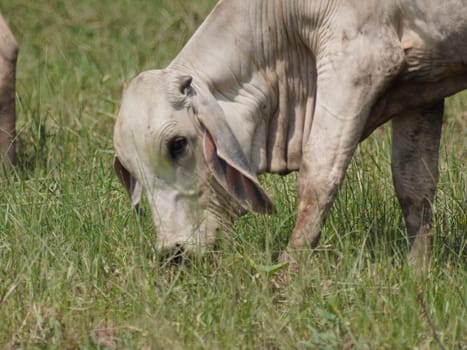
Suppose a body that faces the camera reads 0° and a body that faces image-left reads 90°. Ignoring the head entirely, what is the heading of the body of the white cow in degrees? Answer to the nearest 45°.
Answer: approximately 90°
